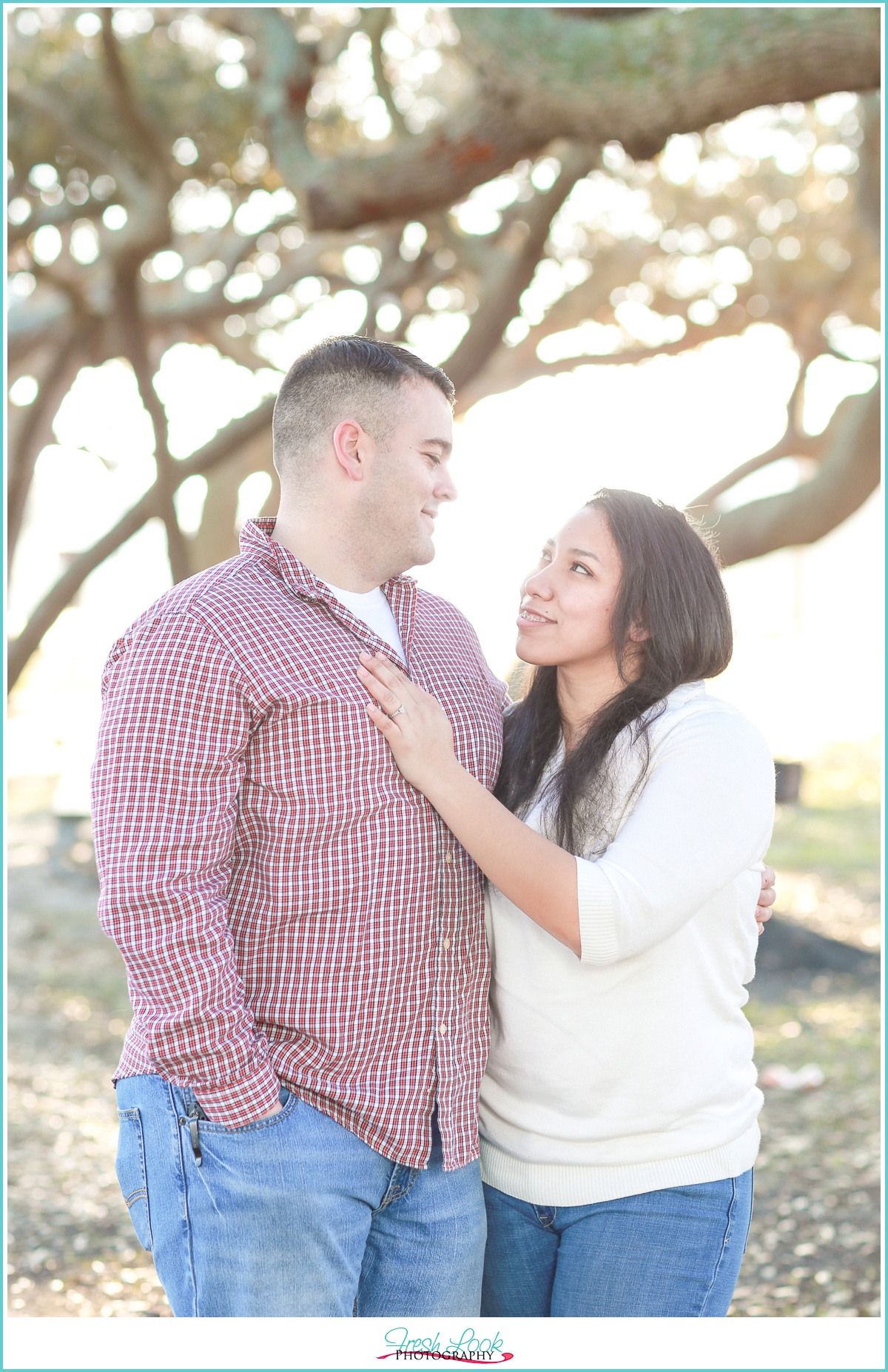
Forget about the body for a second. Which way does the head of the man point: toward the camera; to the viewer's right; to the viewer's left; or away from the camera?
to the viewer's right

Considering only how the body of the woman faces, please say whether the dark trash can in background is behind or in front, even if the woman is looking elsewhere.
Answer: behind

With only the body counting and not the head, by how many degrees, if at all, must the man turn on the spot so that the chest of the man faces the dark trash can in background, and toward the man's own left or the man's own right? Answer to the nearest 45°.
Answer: approximately 90° to the man's own left

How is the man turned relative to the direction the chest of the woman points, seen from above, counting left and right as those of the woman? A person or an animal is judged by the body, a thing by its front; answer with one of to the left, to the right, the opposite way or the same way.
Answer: to the left

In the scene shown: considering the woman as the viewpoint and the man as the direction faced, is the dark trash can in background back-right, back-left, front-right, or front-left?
back-right

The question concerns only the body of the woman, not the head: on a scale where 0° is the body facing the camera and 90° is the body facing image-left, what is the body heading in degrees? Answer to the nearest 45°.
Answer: approximately 45°

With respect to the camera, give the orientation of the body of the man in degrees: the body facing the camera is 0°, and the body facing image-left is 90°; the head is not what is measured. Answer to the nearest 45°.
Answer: approximately 315°

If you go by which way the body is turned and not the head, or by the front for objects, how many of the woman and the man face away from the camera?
0
